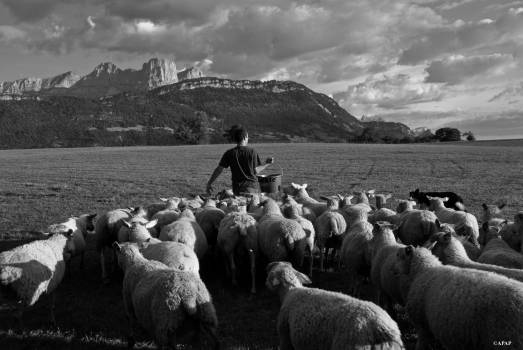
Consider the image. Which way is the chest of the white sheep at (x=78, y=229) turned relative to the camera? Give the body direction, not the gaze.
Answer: to the viewer's right

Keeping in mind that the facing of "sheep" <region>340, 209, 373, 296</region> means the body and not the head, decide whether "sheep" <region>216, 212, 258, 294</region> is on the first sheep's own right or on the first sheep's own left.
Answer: on the first sheep's own left

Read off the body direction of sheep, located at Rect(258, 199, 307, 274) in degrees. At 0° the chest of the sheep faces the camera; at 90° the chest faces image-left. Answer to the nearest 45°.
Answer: approximately 135°

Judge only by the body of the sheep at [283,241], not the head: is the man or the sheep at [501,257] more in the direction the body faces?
the man

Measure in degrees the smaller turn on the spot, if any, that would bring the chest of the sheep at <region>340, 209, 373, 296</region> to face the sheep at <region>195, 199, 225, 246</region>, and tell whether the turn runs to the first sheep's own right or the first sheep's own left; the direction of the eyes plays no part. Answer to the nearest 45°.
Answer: approximately 45° to the first sheep's own left

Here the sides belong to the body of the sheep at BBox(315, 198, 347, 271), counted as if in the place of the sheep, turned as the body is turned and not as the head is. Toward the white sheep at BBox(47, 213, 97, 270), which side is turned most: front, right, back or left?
left

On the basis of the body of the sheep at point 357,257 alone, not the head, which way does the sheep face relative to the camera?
away from the camera

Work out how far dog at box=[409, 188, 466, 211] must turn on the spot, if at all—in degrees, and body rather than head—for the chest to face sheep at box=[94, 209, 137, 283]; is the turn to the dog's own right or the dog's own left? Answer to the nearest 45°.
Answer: approximately 45° to the dog's own left

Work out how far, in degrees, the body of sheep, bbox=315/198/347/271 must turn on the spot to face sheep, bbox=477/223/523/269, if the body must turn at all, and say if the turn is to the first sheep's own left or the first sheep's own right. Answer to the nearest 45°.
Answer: approximately 135° to the first sheep's own right

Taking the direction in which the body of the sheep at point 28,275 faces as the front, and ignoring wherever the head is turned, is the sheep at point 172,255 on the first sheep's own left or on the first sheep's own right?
on the first sheep's own right

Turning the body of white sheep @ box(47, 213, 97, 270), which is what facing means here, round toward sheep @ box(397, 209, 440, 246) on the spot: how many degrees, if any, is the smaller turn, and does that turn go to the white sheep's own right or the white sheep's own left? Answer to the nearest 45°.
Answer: approximately 45° to the white sheep's own right

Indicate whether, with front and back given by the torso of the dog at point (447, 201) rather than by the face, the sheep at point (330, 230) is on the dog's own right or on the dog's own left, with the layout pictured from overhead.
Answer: on the dog's own left
